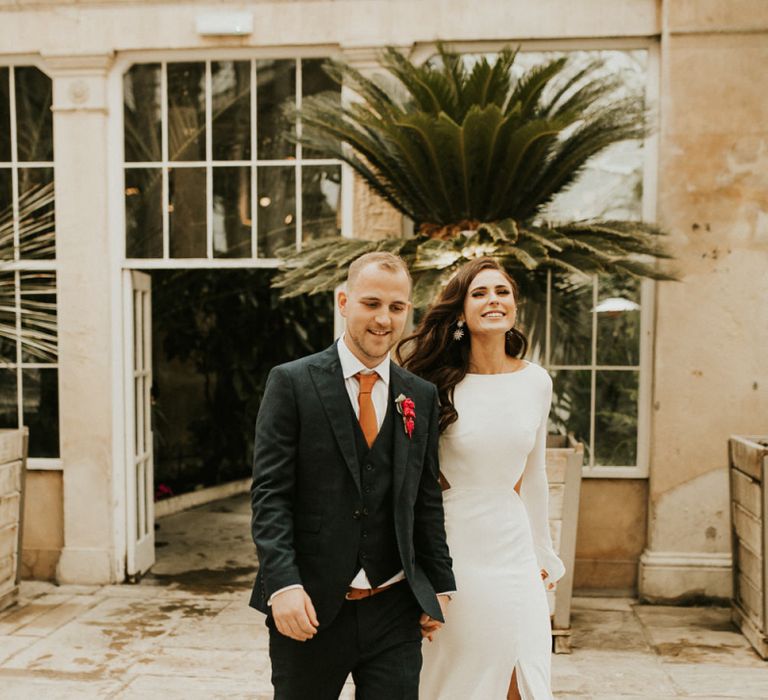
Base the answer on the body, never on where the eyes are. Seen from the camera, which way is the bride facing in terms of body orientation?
toward the camera

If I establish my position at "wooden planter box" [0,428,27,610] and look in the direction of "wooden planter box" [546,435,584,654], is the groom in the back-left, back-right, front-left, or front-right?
front-right

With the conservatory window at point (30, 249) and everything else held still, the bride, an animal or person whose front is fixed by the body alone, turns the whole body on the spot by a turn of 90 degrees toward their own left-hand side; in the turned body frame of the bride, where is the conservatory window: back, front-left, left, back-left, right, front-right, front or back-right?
back-left

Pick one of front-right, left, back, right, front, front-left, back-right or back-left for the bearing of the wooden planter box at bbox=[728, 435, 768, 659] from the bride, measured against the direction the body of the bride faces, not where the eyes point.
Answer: back-left

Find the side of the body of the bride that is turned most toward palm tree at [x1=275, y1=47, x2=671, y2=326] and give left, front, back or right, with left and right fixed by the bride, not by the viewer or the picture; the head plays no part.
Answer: back

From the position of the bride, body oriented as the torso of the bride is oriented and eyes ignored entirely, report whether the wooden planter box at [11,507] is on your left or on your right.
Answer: on your right

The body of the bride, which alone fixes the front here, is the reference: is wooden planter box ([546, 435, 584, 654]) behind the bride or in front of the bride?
behind

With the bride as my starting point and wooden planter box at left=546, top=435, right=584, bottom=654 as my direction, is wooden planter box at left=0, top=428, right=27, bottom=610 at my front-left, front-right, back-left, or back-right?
front-left

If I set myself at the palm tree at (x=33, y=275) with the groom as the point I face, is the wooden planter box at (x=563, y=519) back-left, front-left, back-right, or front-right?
front-left

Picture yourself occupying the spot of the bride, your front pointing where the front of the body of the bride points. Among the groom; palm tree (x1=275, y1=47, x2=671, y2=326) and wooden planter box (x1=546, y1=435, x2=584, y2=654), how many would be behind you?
2

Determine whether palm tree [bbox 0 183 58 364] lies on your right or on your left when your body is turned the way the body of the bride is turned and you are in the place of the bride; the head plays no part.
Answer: on your right

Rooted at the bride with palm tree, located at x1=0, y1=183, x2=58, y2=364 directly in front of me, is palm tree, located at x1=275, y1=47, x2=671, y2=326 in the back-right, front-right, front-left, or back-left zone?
front-right

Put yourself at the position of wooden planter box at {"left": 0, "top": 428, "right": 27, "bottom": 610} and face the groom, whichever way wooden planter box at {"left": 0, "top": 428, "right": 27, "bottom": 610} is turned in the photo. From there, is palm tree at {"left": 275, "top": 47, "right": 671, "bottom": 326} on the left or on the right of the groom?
left

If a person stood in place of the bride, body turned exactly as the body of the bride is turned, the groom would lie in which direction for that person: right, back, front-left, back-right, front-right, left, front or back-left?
front-right
